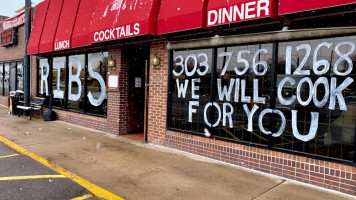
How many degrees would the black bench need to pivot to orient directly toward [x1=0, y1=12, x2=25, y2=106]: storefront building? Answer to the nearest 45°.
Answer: approximately 135° to its right

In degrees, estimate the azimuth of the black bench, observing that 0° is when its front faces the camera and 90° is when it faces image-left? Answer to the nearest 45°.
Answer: approximately 45°

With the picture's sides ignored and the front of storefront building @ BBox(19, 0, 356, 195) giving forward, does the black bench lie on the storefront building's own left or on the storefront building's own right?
on the storefront building's own right

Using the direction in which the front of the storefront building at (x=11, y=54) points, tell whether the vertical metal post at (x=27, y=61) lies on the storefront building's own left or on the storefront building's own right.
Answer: on the storefront building's own left

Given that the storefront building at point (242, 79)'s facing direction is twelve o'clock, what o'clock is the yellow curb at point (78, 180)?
The yellow curb is roughly at 1 o'clock from the storefront building.

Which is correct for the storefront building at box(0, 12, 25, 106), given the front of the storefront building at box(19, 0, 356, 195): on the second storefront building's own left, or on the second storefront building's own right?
on the second storefront building's own right

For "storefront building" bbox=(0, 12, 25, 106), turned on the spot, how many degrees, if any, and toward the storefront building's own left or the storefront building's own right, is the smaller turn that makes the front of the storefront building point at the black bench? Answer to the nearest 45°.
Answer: approximately 45° to the storefront building's own left

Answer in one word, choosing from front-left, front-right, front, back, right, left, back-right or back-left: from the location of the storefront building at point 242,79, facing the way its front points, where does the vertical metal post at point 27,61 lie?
right

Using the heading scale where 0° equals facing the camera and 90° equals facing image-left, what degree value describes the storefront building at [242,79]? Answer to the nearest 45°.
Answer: approximately 45°
